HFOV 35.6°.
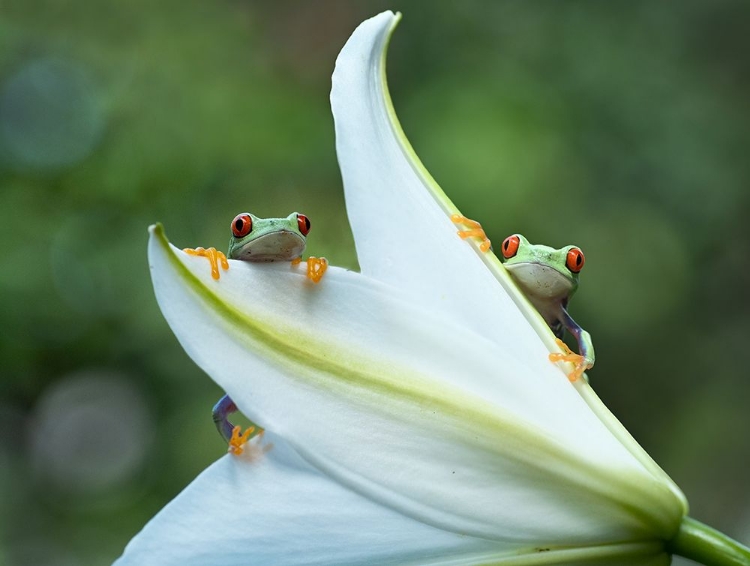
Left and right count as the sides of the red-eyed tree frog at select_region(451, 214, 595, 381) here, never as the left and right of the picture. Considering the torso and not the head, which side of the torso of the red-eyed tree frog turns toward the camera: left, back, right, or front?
front
